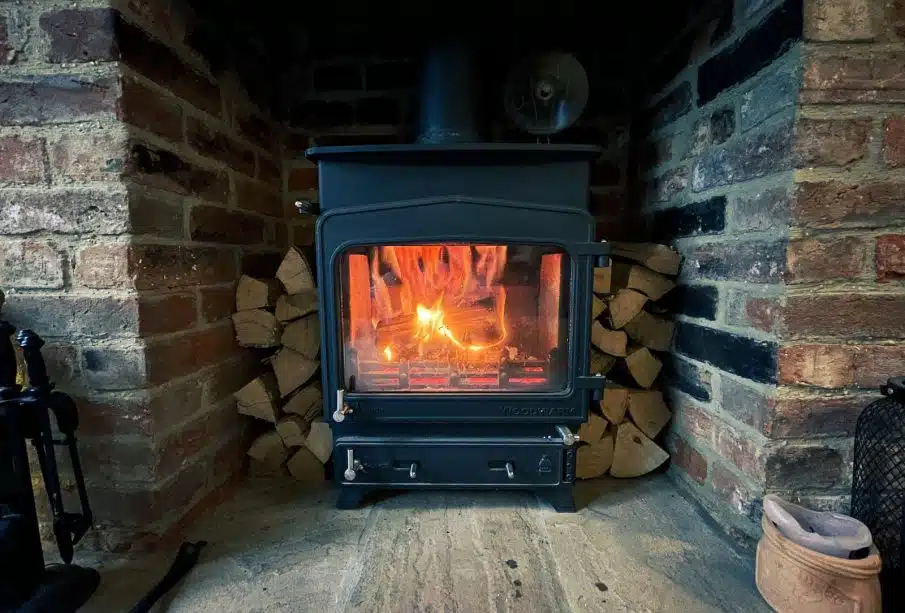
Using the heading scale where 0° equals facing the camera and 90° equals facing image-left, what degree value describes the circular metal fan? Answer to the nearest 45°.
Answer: approximately 0°

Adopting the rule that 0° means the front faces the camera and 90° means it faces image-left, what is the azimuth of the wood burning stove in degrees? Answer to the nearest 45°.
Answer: approximately 0°

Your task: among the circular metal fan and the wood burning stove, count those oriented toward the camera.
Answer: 2

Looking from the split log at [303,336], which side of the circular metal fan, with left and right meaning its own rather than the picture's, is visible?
right
